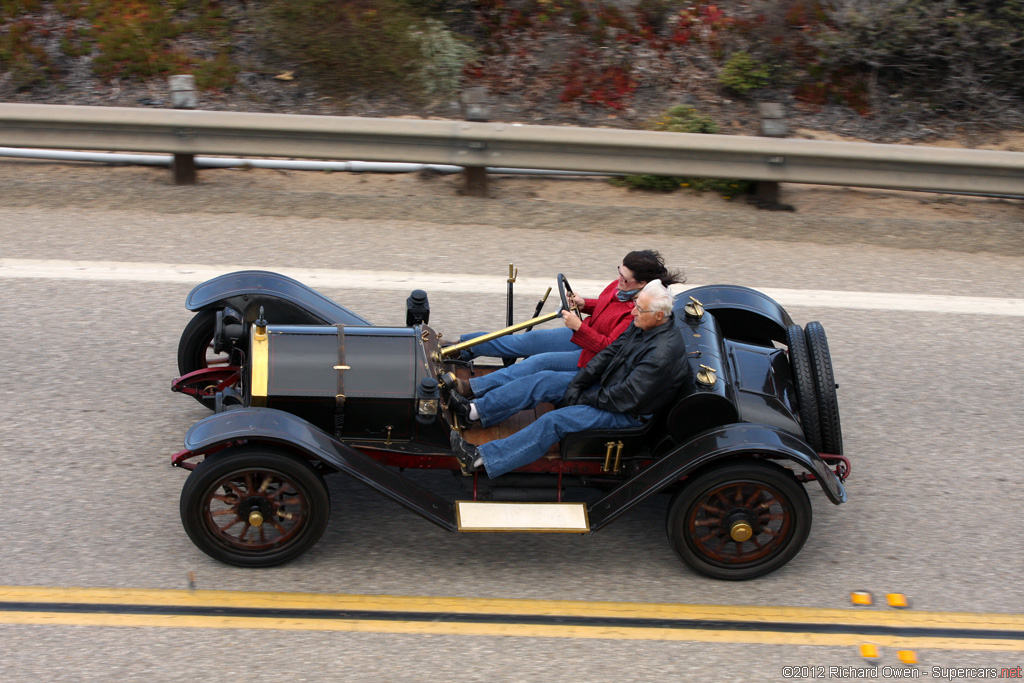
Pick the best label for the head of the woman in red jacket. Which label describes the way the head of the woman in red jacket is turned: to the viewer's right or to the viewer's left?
to the viewer's left

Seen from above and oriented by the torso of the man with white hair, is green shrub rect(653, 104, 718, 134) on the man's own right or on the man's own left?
on the man's own right

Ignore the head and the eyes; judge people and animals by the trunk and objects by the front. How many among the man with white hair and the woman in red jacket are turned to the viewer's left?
2

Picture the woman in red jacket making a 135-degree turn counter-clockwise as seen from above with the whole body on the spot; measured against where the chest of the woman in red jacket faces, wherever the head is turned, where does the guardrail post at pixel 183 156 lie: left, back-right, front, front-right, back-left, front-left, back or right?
back

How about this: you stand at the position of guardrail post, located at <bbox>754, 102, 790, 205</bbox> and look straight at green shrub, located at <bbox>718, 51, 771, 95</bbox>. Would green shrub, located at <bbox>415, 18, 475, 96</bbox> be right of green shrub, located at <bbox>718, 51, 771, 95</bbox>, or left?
left

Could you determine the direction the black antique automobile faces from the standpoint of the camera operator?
facing to the left of the viewer

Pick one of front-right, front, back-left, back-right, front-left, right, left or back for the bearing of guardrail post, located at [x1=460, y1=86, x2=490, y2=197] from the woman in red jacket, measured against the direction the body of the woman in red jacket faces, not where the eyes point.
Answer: right

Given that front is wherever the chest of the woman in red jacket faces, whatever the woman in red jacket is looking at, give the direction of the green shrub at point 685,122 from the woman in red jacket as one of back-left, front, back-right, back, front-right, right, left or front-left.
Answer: right

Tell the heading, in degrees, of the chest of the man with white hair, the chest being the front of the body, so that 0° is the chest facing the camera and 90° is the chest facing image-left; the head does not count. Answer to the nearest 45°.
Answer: approximately 90°

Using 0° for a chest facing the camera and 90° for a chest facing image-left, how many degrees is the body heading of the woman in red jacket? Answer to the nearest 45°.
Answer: approximately 90°

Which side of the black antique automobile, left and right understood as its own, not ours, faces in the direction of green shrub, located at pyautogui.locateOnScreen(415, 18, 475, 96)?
right

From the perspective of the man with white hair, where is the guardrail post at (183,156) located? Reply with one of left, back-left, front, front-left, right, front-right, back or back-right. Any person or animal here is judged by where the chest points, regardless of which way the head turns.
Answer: front-right

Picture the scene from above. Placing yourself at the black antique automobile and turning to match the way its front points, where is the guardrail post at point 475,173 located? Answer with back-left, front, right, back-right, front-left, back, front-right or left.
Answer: right

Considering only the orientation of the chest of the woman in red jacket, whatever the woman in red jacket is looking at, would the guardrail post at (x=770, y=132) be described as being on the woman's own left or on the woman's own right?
on the woman's own right

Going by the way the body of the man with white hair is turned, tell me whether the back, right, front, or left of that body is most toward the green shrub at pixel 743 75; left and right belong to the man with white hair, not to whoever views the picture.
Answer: right

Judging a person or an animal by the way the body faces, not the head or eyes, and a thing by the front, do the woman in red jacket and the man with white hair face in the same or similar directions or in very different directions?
same or similar directions
